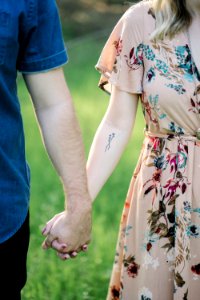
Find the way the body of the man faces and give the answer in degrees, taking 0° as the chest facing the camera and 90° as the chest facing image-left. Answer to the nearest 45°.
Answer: approximately 0°

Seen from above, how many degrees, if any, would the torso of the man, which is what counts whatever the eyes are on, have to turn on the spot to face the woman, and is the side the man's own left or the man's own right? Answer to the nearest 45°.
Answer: approximately 135° to the man's own left
